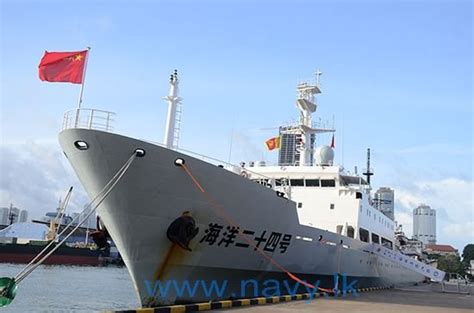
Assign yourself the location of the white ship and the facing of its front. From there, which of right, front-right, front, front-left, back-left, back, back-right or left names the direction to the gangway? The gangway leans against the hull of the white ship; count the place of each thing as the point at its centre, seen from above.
back

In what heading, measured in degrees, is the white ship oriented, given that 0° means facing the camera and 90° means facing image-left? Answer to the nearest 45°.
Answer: approximately 45°
